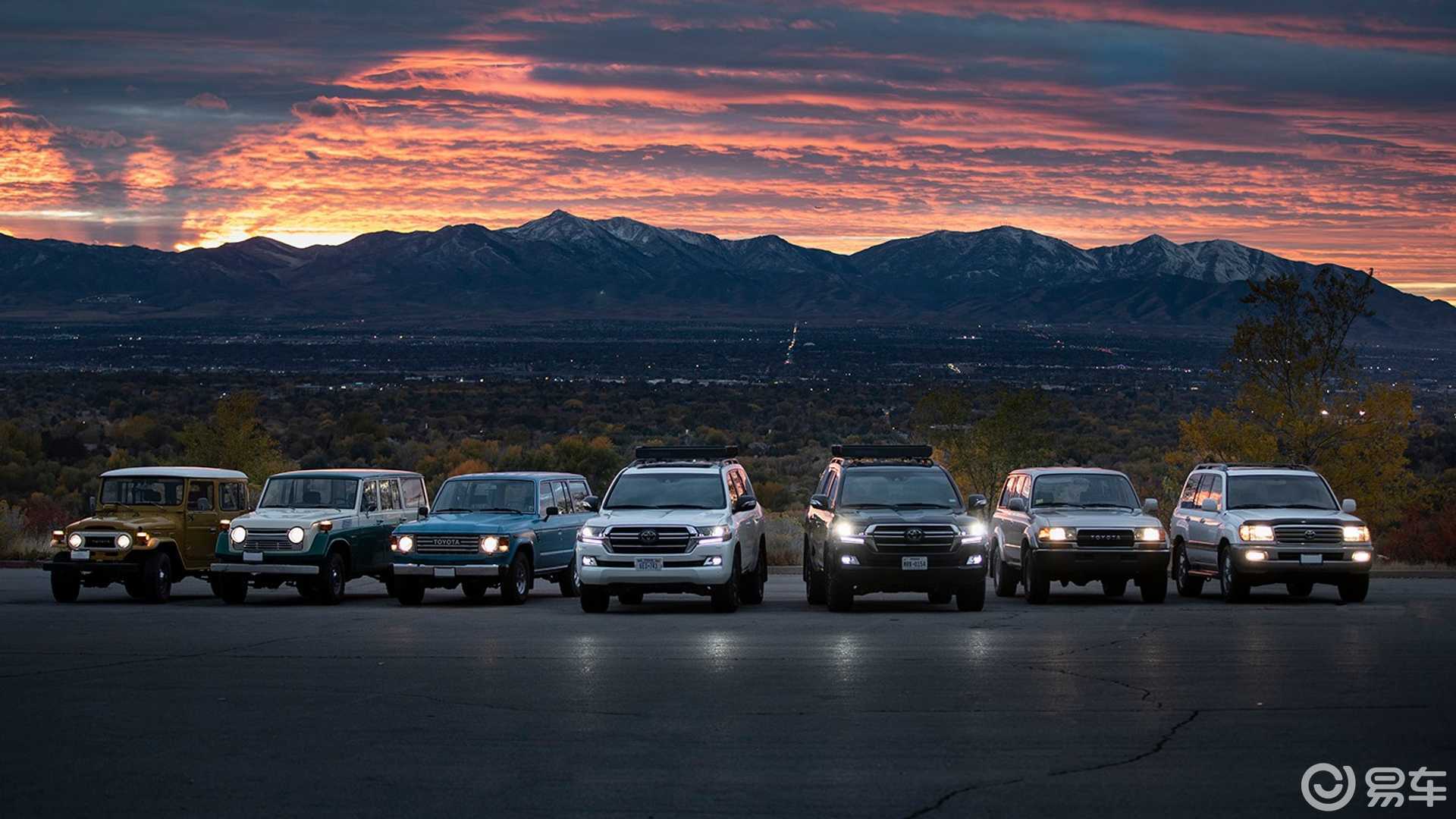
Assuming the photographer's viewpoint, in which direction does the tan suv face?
facing the viewer and to the left of the viewer

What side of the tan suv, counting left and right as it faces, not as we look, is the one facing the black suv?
left

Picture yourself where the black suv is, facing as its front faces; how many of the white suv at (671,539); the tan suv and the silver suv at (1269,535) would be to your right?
2

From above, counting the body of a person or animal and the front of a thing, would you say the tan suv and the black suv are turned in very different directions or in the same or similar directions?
same or similar directions

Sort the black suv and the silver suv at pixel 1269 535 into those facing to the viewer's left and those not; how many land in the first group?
0

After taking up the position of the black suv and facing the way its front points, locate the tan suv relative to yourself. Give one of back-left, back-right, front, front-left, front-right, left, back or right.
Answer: right

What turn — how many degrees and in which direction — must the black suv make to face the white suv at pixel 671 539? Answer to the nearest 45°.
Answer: approximately 90° to its right

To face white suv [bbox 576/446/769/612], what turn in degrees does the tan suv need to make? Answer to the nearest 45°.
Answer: approximately 90° to its left

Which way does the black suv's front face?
toward the camera

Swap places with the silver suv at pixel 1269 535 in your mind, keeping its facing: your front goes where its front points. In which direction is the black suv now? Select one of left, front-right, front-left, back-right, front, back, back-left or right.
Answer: right

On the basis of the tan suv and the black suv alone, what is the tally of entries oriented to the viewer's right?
0

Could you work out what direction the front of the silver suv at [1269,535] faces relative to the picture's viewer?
facing the viewer and to the right of the viewer

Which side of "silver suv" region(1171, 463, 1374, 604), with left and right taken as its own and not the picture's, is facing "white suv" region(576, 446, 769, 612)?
right

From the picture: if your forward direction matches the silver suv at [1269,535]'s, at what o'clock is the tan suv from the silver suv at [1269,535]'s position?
The tan suv is roughly at 4 o'clock from the silver suv.

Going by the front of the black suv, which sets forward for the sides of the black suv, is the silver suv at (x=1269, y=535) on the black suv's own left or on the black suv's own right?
on the black suv's own left
